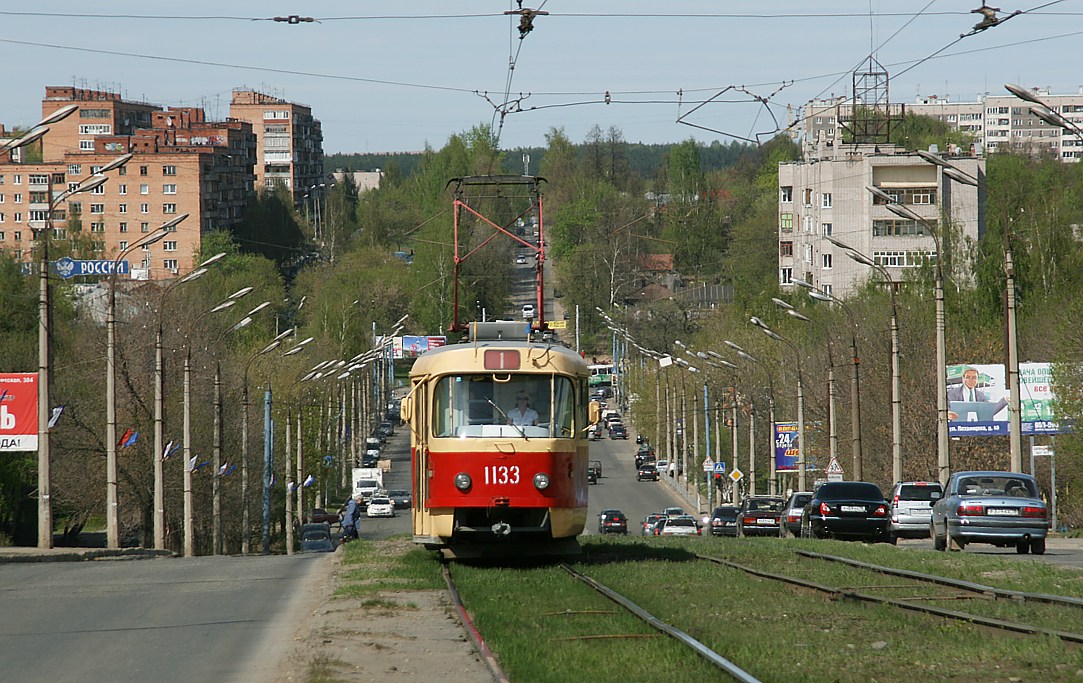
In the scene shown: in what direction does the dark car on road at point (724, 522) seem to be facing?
away from the camera

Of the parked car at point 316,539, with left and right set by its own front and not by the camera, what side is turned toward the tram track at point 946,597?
front

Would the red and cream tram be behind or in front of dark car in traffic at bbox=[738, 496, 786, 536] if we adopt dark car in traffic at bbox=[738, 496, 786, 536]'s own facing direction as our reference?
behind

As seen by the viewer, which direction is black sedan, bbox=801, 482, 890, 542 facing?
away from the camera

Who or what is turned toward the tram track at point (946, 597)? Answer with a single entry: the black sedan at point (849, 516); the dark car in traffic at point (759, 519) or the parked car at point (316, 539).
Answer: the parked car at point (316, 539)

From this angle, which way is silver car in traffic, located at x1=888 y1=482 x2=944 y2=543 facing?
away from the camera

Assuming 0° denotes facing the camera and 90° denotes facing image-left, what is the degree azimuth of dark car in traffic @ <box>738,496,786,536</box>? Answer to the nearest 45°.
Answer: approximately 180°

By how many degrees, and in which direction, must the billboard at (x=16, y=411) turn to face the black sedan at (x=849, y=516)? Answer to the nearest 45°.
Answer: approximately 45° to its left

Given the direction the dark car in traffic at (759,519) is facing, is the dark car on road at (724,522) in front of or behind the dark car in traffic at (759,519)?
in front

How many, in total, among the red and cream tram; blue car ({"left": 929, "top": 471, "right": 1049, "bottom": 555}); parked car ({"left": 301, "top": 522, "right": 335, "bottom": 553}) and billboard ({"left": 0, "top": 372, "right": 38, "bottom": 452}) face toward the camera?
3

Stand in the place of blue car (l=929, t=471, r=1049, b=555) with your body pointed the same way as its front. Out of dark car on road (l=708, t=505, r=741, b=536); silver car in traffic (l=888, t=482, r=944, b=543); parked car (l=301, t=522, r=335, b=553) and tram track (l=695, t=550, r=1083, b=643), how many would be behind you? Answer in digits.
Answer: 1

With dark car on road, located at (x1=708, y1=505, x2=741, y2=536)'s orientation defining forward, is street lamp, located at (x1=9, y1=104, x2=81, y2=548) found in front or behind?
behind
